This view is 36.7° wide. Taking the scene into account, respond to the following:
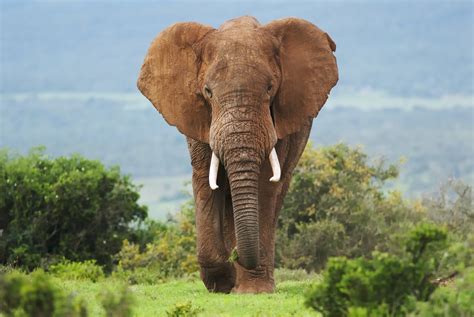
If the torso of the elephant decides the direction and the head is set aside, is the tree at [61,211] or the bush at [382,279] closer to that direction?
the bush

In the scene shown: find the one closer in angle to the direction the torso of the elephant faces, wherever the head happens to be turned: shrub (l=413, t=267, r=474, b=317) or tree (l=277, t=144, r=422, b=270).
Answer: the shrub

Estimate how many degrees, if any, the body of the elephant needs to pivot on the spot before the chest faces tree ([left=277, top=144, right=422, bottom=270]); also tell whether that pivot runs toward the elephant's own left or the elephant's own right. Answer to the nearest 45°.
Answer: approximately 180°

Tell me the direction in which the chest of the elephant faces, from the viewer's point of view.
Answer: toward the camera

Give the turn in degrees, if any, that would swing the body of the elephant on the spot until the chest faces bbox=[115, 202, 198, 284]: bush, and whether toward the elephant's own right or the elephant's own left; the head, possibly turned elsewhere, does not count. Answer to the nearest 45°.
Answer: approximately 180°

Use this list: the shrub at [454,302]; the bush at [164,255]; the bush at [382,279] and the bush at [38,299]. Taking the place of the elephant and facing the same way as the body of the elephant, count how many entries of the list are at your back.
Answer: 1

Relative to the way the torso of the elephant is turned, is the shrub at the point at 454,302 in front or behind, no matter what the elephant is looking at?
in front
